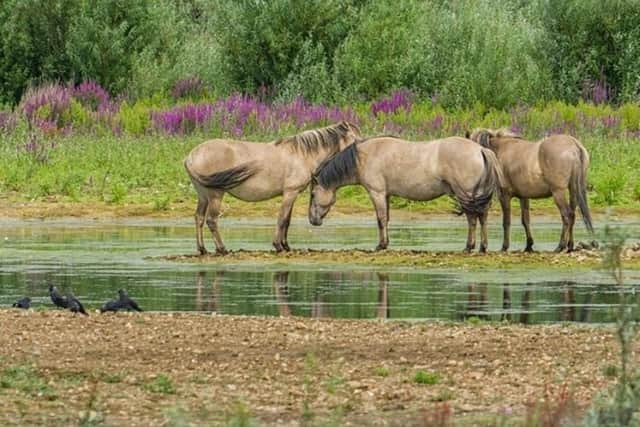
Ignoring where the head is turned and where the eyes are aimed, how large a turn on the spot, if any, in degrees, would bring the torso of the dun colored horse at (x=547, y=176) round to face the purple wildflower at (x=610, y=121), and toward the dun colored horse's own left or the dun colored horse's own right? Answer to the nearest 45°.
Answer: approximately 45° to the dun colored horse's own right

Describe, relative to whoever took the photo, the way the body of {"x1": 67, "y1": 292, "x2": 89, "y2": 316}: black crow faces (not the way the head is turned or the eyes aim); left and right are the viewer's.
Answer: facing to the left of the viewer

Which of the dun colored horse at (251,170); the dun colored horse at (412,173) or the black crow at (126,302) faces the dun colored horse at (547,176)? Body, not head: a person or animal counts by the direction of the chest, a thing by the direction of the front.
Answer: the dun colored horse at (251,170)

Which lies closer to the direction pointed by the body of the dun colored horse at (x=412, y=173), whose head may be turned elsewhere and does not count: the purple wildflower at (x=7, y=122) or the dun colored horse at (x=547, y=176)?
the purple wildflower

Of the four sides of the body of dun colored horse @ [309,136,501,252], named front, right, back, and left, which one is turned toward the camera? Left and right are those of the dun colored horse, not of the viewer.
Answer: left

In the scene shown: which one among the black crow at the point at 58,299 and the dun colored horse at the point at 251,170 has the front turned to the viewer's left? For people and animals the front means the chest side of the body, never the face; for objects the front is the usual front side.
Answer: the black crow

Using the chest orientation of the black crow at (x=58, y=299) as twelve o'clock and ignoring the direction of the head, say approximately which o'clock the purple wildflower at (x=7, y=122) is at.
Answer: The purple wildflower is roughly at 3 o'clock from the black crow.

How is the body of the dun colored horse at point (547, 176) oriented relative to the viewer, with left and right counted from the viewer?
facing away from the viewer and to the left of the viewer

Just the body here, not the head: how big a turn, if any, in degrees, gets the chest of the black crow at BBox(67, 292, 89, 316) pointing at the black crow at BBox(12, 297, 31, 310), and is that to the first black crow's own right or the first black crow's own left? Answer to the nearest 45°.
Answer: approximately 45° to the first black crow's own right

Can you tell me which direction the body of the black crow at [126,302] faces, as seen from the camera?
to the viewer's left

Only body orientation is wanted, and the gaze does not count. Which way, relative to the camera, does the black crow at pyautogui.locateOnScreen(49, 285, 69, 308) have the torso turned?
to the viewer's left

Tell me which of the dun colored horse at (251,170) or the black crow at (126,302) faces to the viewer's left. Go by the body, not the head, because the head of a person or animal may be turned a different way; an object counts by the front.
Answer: the black crow

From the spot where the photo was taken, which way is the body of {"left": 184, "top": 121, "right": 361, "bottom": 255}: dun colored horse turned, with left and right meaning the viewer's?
facing to the right of the viewer

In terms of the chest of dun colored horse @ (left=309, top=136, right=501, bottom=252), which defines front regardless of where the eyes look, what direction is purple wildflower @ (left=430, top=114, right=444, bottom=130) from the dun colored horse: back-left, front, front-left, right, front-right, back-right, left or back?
right
